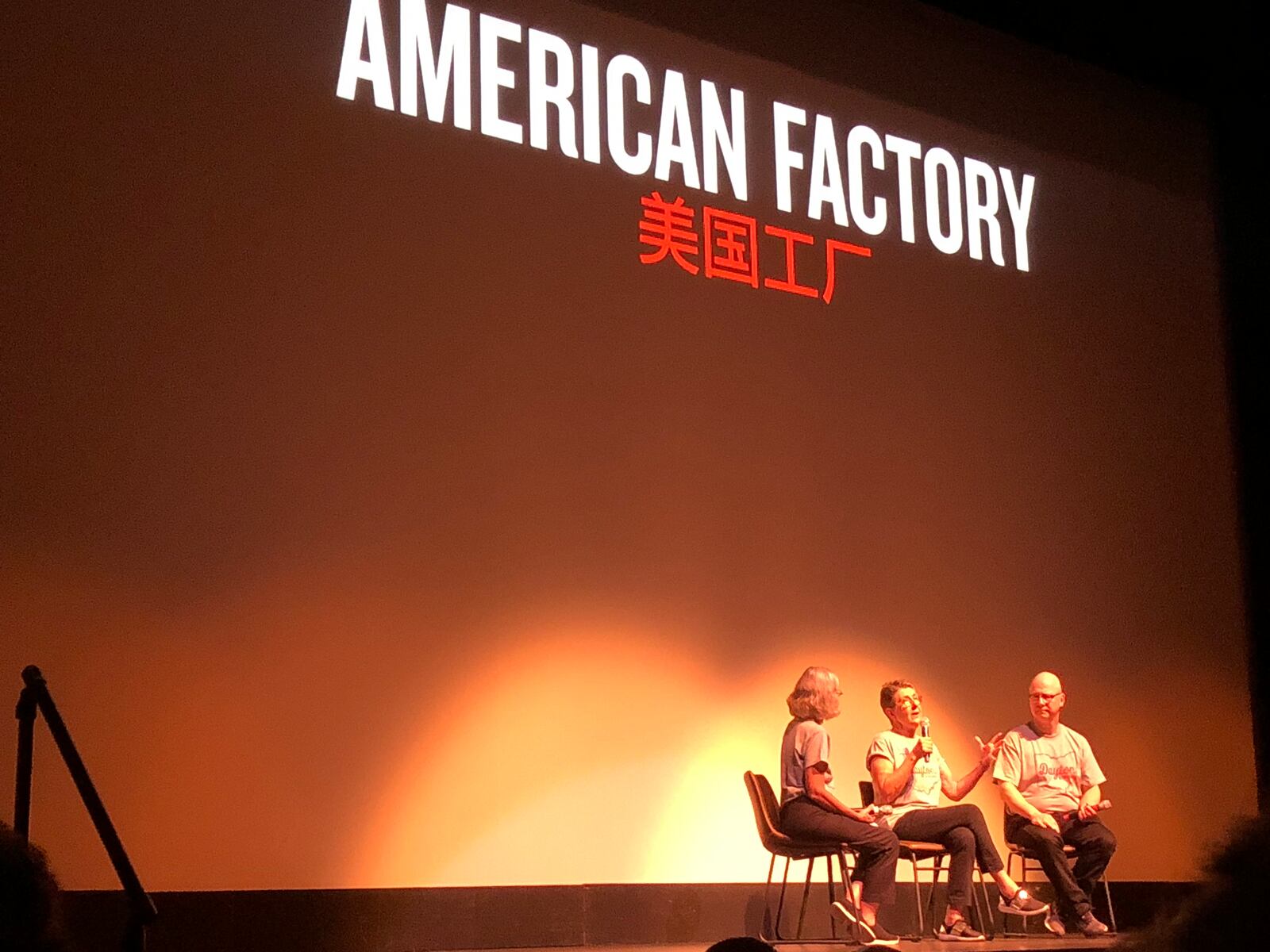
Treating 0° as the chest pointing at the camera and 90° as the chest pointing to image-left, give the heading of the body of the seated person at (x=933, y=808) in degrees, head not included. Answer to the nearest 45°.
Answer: approximately 315°

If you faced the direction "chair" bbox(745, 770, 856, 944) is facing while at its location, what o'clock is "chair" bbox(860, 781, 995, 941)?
"chair" bbox(860, 781, 995, 941) is roughly at 11 o'clock from "chair" bbox(745, 770, 856, 944).

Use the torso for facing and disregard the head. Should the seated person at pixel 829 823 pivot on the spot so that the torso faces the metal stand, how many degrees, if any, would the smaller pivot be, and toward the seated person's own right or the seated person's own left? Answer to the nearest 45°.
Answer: approximately 135° to the seated person's own right

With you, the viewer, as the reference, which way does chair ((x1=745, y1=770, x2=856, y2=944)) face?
facing to the right of the viewer

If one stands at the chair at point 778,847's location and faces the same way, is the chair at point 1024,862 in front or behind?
in front

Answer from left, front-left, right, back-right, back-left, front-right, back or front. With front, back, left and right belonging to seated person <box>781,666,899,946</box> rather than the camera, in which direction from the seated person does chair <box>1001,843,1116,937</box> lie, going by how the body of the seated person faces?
front-left

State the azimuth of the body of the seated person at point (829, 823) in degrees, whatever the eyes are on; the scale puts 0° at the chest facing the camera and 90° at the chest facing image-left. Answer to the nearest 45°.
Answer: approximately 270°

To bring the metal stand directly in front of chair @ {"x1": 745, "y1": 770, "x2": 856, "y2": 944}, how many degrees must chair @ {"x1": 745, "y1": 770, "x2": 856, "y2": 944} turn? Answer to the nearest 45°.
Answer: approximately 135° to its right

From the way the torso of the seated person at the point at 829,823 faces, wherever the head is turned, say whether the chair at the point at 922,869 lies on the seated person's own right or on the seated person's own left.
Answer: on the seated person's own left

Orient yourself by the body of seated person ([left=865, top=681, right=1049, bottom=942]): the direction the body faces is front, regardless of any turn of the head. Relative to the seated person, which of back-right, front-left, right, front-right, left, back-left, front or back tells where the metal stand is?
right
